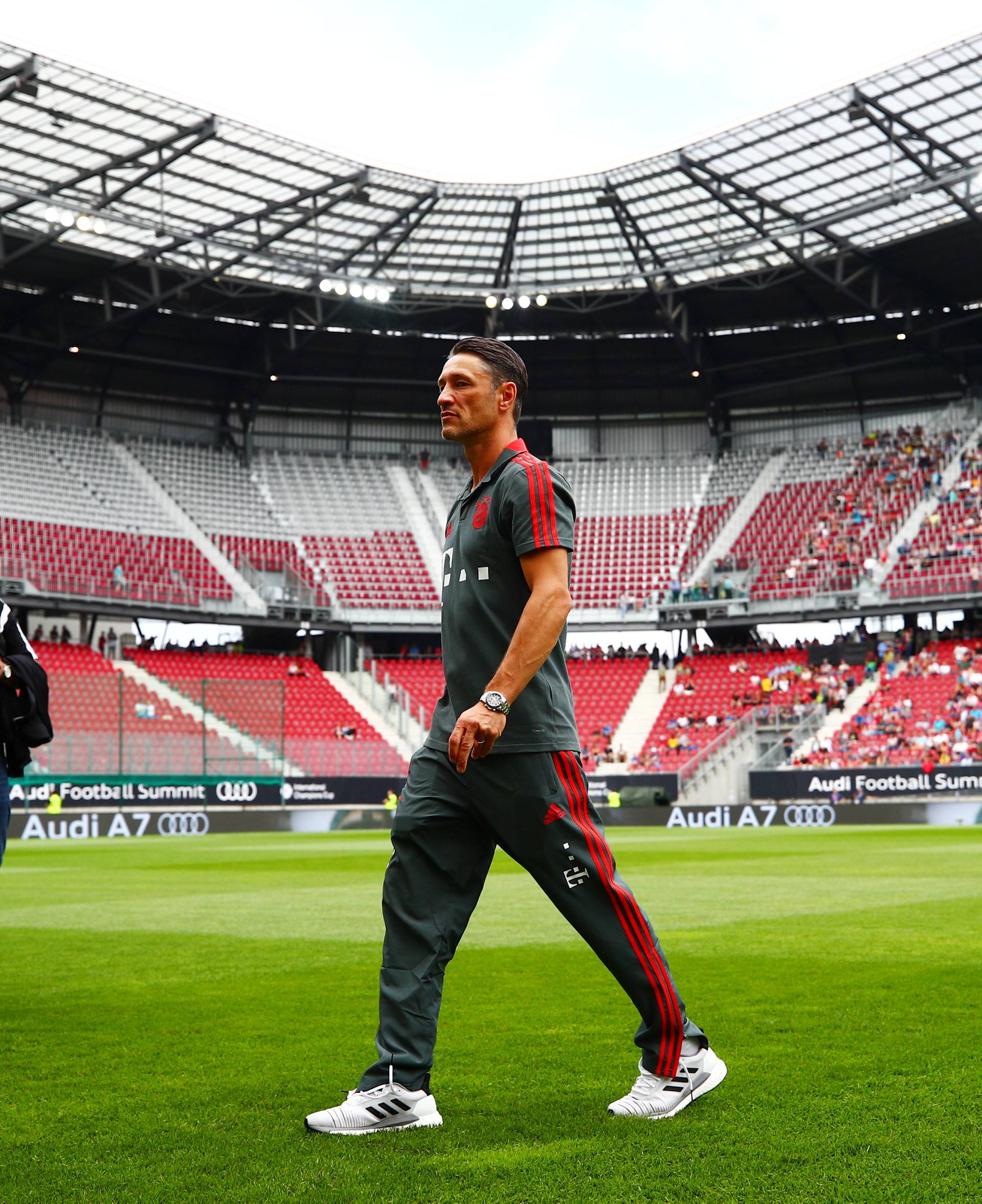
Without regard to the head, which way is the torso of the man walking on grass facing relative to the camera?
to the viewer's left

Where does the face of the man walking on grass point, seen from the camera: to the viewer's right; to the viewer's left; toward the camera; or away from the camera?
to the viewer's left
